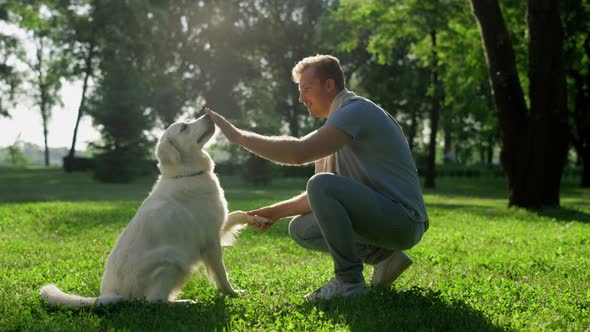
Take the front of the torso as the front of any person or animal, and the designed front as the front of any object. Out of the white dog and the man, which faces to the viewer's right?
the white dog

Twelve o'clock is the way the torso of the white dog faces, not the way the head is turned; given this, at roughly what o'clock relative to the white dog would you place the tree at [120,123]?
The tree is roughly at 9 o'clock from the white dog.

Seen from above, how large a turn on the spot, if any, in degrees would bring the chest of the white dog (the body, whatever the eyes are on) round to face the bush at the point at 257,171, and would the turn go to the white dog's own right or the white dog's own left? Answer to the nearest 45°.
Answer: approximately 90° to the white dog's own left

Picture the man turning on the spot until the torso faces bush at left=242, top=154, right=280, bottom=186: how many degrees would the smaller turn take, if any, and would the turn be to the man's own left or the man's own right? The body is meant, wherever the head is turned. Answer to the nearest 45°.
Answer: approximately 90° to the man's own right

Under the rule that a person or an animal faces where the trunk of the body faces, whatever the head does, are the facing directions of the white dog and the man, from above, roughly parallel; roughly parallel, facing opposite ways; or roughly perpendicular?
roughly parallel, facing opposite ways

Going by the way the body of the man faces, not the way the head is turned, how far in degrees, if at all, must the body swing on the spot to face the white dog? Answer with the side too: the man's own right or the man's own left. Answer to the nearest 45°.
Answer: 0° — they already face it

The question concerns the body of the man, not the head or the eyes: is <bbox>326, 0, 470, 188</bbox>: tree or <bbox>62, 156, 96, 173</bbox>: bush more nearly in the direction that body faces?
the bush

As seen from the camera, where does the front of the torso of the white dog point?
to the viewer's right

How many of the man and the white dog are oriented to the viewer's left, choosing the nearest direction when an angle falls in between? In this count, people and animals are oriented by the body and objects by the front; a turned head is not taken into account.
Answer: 1

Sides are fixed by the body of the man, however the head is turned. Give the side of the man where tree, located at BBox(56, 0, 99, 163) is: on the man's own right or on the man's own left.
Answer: on the man's own right

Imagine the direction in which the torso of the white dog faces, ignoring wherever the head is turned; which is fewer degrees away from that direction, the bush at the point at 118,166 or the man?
the man

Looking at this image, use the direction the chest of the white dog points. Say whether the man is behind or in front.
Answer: in front

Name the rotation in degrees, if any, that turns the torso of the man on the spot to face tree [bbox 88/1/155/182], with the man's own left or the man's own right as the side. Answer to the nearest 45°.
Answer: approximately 45° to the man's own right

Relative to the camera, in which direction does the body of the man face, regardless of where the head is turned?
to the viewer's left

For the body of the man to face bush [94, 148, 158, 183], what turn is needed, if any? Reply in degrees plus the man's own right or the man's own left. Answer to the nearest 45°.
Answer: approximately 45° to the man's own right

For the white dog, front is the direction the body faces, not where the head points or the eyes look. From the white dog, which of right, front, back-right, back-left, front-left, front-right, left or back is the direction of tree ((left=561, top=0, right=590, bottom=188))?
front-left

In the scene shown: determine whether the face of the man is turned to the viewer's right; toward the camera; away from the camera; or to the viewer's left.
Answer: to the viewer's left
